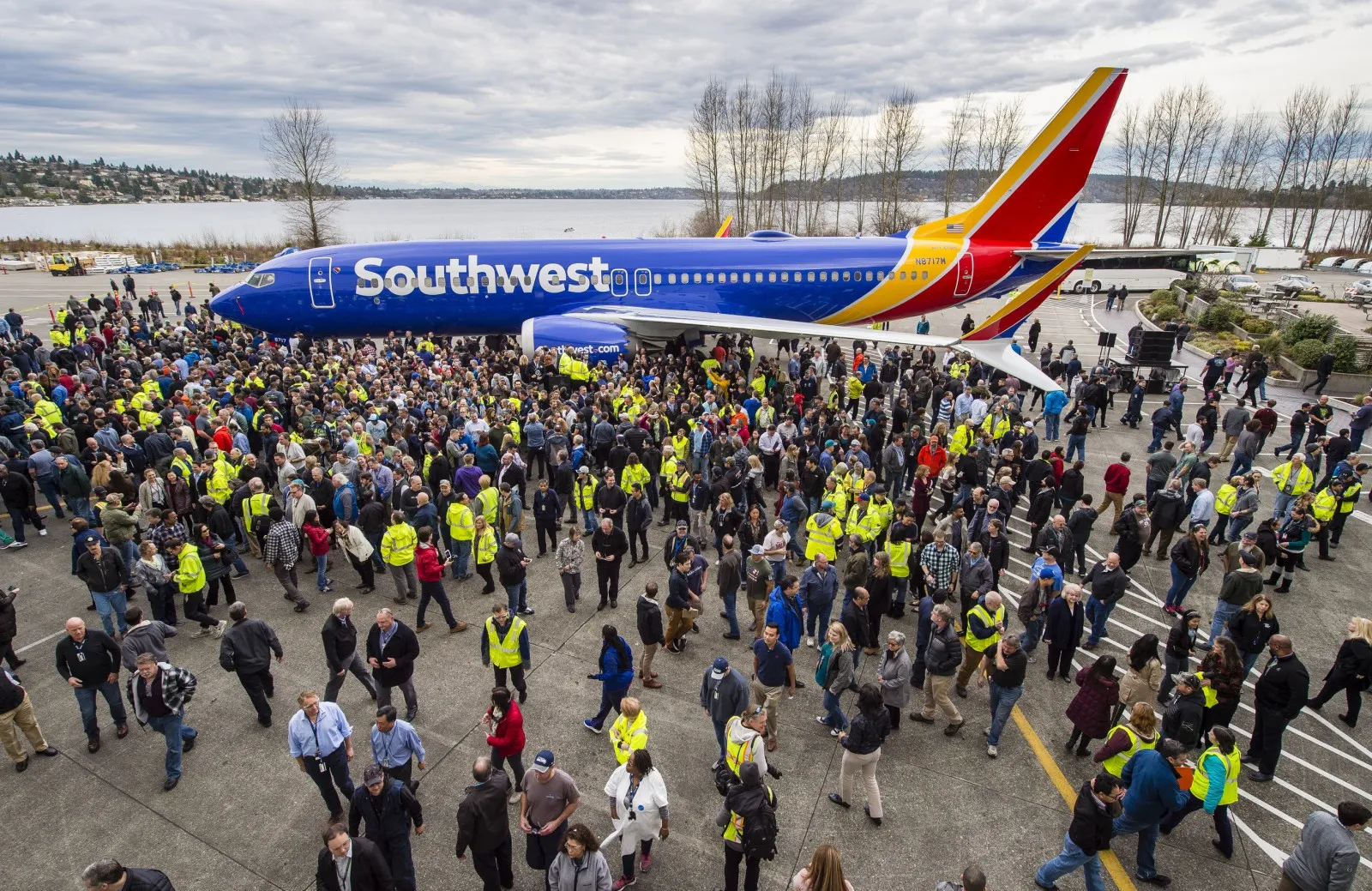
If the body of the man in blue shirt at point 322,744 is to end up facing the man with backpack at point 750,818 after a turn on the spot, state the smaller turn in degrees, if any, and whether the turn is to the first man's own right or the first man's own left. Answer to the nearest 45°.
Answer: approximately 45° to the first man's own left

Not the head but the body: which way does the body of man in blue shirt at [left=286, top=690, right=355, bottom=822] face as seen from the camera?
toward the camera

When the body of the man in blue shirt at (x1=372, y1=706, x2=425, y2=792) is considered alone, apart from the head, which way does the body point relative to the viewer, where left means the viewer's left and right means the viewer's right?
facing the viewer and to the left of the viewer

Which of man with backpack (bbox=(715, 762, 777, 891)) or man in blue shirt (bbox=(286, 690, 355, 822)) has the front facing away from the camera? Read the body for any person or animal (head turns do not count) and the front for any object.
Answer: the man with backpack

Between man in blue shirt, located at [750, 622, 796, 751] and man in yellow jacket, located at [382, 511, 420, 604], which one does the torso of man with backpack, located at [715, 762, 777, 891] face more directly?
the man in blue shirt

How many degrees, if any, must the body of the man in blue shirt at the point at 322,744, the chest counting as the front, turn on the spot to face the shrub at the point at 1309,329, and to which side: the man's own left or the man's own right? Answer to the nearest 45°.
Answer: approximately 90° to the man's own left

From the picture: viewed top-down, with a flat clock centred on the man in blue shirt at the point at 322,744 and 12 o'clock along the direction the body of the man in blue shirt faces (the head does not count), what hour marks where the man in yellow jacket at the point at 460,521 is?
The man in yellow jacket is roughly at 7 o'clock from the man in blue shirt.

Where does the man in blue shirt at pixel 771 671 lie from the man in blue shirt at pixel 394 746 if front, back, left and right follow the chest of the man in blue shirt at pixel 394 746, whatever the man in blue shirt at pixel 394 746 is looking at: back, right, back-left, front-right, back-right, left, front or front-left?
back-left

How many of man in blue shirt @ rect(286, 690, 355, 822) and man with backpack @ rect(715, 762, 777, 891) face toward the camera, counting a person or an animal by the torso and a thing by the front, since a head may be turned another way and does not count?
1

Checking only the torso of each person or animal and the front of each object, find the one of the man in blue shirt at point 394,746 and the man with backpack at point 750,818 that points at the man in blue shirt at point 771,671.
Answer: the man with backpack

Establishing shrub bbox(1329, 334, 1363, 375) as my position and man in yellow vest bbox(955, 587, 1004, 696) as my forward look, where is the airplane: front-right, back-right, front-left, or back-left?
front-right

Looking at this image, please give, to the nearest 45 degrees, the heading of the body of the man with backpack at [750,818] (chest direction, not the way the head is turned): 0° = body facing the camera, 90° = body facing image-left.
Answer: approximately 180°

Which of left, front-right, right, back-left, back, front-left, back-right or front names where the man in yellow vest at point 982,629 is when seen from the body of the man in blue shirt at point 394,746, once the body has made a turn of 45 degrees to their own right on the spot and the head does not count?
back

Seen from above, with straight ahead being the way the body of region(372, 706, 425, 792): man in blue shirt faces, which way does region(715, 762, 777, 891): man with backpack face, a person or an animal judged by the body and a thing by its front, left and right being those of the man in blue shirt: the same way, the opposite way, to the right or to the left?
the opposite way

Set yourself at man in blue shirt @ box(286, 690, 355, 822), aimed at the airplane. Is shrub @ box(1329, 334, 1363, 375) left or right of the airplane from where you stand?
right

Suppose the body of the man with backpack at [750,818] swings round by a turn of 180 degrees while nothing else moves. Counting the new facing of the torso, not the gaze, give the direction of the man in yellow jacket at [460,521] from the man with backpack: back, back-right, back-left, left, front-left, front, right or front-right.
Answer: back-right
